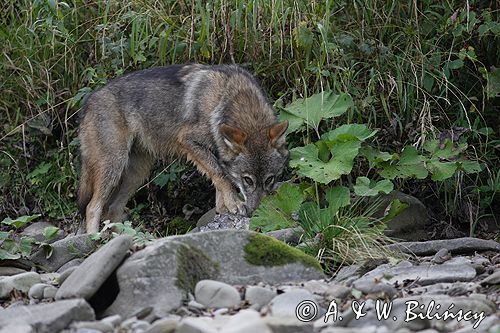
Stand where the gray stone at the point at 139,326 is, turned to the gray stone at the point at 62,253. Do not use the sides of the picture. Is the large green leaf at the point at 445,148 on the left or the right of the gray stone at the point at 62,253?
right

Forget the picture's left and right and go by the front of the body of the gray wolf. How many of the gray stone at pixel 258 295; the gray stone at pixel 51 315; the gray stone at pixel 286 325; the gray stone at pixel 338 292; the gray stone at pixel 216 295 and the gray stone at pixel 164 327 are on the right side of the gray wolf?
6

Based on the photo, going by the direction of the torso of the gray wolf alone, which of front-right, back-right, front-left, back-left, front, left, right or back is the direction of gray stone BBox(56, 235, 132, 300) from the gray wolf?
right

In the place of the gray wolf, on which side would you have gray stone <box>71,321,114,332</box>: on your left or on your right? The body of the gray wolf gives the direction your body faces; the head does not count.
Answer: on your right

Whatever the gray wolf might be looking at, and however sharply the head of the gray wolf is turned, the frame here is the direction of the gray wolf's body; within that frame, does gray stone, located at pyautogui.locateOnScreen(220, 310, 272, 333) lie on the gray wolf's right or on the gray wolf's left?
on the gray wolf's right

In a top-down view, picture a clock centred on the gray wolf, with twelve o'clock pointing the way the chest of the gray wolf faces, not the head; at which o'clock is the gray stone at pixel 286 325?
The gray stone is roughly at 3 o'clock from the gray wolf.

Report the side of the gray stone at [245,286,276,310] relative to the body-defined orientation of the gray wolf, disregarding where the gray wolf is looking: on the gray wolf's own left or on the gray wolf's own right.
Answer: on the gray wolf's own right

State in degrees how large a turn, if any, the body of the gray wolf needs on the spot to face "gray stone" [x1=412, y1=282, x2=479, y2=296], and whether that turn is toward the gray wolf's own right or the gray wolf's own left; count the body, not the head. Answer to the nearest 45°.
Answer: approximately 90° to the gray wolf's own right

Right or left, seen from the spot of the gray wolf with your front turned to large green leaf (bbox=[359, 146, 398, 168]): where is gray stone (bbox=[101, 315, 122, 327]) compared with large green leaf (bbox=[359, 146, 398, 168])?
right

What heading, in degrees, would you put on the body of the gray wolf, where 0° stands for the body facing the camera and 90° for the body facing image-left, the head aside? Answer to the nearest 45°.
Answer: approximately 270°

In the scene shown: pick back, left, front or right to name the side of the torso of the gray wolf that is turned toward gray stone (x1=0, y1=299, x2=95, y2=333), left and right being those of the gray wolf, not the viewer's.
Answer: right

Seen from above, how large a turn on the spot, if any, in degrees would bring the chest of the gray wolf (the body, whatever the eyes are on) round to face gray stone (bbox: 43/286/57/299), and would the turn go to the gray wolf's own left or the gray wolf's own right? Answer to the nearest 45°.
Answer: approximately 90° to the gray wolf's own right

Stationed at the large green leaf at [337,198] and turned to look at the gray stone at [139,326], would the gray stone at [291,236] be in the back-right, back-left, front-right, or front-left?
front-right

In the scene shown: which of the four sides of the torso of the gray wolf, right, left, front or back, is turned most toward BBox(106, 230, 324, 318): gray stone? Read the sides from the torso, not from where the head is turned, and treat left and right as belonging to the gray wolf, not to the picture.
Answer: right

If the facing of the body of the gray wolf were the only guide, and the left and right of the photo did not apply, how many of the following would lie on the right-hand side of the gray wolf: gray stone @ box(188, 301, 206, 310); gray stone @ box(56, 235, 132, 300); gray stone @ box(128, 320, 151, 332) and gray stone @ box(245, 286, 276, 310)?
4
